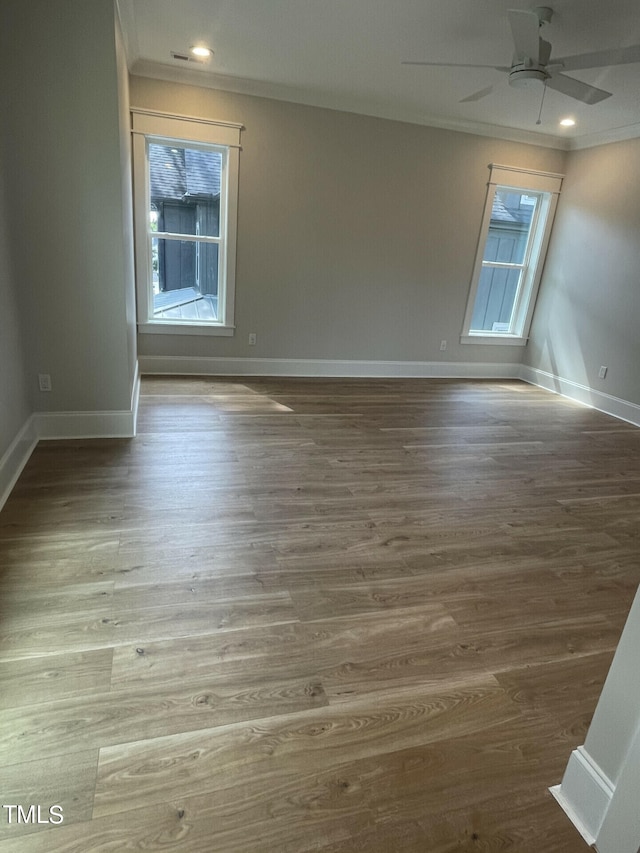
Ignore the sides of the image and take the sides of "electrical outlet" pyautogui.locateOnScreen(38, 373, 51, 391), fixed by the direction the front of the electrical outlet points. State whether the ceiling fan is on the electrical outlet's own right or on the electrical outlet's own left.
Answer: on the electrical outlet's own left

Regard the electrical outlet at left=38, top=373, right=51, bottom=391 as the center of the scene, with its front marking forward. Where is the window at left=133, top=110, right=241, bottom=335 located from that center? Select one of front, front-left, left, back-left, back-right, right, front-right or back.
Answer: back-left

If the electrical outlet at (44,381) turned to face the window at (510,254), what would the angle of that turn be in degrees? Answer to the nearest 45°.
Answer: approximately 90° to its left

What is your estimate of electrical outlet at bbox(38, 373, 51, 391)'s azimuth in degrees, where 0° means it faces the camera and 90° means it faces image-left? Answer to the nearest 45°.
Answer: approximately 0°

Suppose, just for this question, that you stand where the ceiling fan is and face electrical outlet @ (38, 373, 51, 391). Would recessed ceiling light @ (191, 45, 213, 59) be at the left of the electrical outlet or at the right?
right
